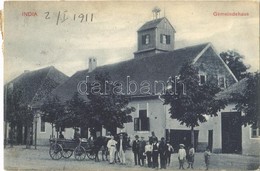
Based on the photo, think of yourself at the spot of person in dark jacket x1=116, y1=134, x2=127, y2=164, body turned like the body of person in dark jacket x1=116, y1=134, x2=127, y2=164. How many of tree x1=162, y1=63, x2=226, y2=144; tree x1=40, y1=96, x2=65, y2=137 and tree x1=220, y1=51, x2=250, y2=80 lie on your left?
2

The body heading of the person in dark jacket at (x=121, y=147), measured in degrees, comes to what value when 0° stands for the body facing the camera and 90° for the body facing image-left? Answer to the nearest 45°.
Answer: approximately 0°

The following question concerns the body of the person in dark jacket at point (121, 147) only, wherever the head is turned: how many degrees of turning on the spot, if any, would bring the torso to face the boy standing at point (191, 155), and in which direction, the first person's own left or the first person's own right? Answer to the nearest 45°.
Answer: approximately 90° to the first person's own left
